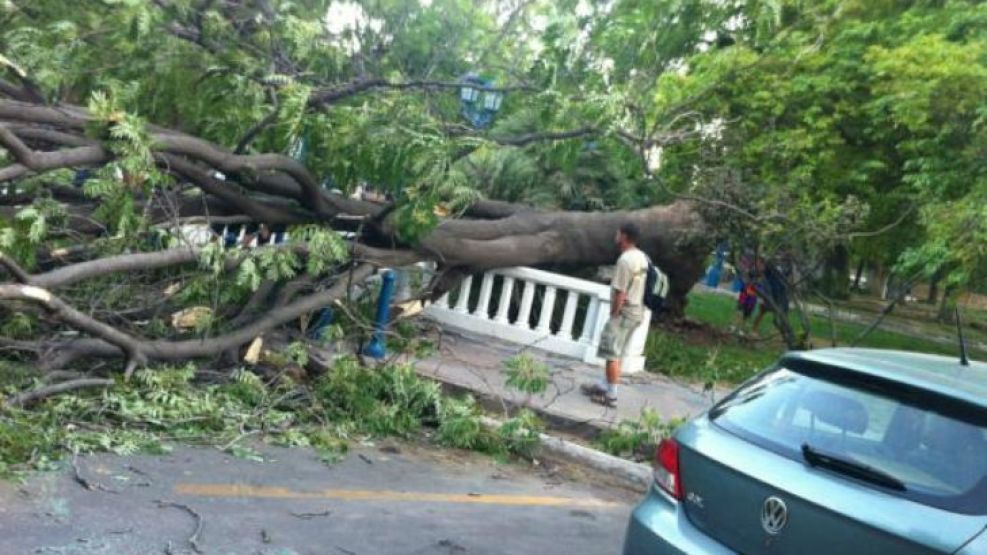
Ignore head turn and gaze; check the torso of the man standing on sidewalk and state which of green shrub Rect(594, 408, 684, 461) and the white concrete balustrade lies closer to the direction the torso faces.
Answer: the white concrete balustrade

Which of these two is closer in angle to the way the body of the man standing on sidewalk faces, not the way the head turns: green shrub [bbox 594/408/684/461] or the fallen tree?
the fallen tree

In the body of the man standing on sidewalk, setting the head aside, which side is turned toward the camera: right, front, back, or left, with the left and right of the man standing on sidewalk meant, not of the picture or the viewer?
left

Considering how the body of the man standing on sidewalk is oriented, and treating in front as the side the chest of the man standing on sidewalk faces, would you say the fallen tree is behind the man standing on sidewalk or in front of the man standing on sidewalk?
in front

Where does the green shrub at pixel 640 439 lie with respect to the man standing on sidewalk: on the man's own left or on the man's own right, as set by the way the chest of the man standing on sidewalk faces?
on the man's own left
